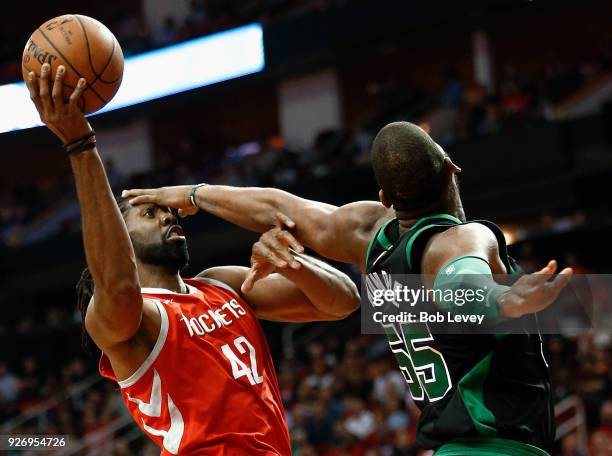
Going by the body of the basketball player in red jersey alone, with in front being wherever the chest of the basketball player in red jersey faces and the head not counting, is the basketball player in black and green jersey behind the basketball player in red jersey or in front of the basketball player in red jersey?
in front

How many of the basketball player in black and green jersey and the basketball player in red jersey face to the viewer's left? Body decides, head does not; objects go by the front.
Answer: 0

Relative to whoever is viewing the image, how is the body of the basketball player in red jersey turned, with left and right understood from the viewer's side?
facing the viewer and to the right of the viewer

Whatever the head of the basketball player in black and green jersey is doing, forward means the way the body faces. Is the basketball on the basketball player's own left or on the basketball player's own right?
on the basketball player's own left
